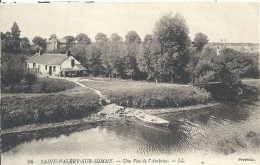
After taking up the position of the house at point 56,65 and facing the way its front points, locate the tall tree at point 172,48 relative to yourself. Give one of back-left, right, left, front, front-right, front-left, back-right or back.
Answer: left

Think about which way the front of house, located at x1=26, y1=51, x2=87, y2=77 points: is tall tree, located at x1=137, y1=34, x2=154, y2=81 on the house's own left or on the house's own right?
on the house's own left

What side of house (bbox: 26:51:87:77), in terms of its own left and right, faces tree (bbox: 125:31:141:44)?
left

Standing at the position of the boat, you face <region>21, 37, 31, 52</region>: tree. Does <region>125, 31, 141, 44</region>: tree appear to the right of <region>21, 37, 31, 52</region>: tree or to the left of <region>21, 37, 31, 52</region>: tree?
right
